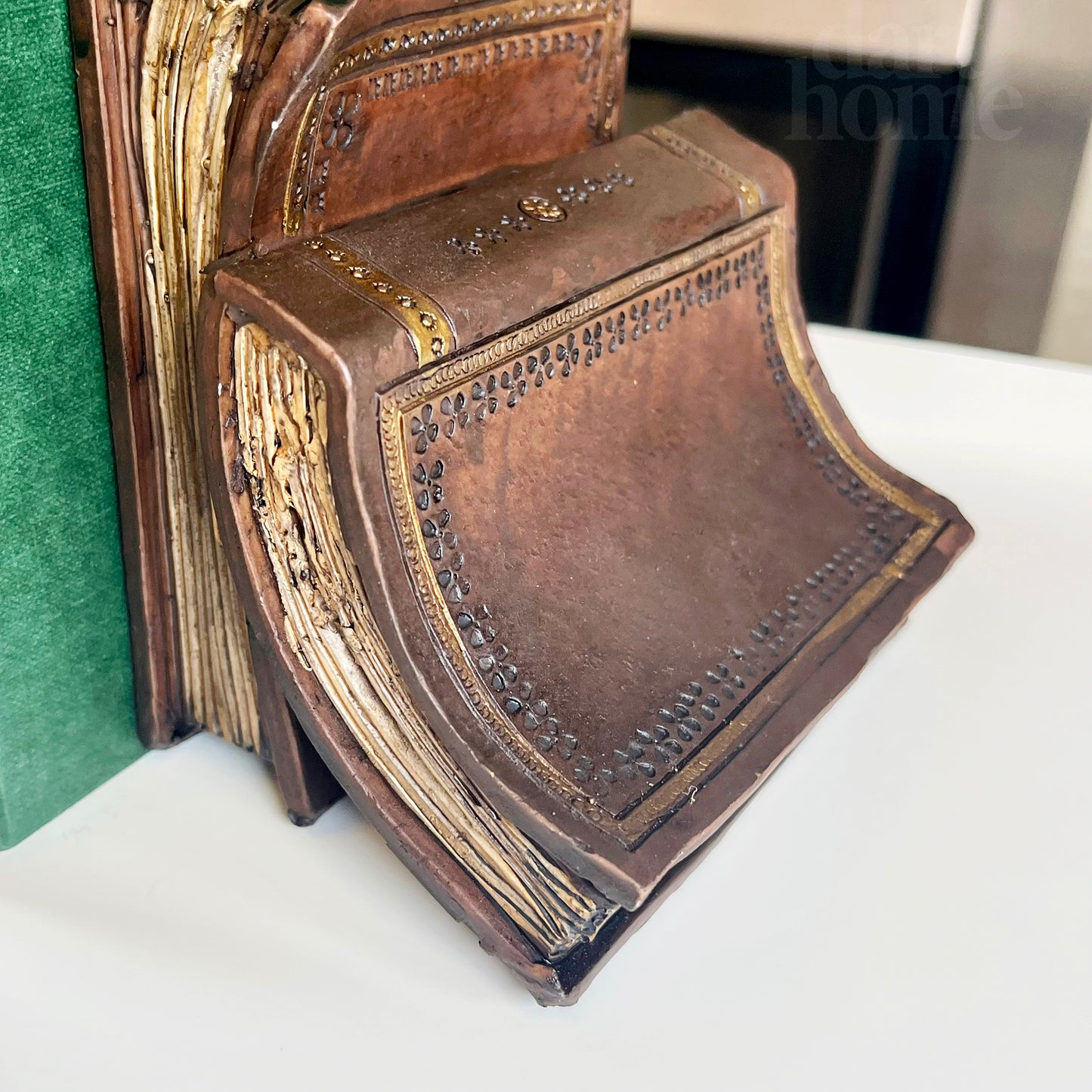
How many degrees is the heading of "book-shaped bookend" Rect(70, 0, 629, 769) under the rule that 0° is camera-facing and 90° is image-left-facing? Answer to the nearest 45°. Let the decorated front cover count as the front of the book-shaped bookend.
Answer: approximately 315°

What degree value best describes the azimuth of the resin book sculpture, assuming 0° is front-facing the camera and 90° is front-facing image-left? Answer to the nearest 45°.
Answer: approximately 315°
